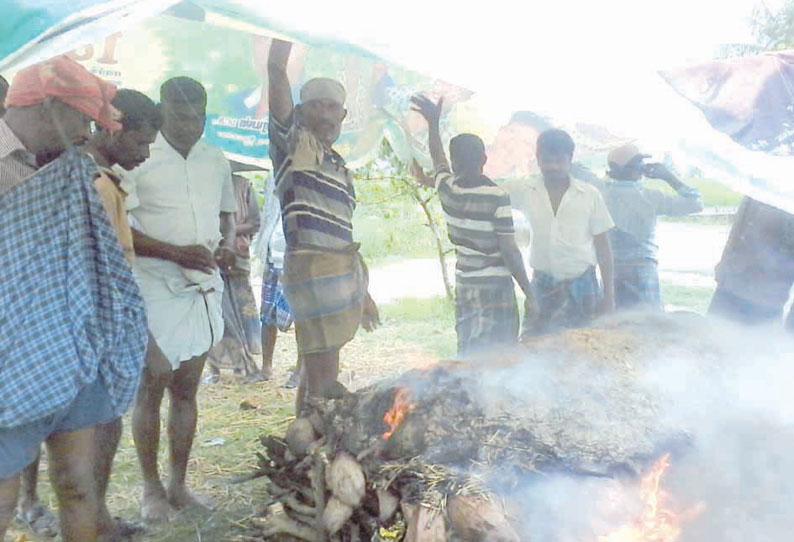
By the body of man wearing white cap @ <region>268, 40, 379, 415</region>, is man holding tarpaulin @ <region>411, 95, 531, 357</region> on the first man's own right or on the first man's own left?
on the first man's own left

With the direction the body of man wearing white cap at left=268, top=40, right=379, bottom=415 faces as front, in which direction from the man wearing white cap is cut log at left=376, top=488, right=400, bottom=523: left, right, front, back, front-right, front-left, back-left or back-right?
front-right

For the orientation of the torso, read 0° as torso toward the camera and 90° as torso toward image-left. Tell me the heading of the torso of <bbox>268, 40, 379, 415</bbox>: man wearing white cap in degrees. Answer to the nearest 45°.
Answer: approximately 315°
